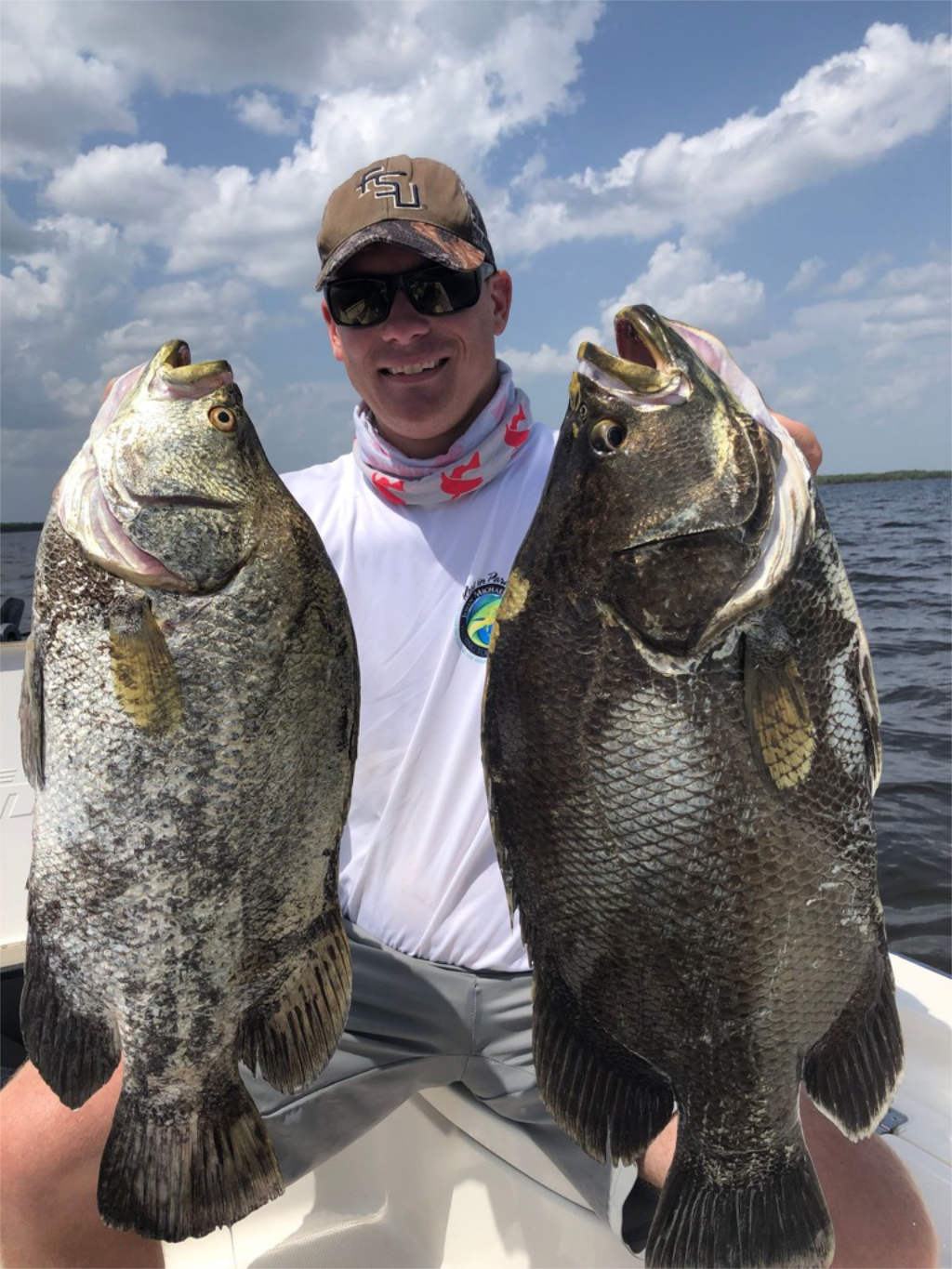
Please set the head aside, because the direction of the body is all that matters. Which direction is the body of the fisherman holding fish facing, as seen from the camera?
toward the camera
